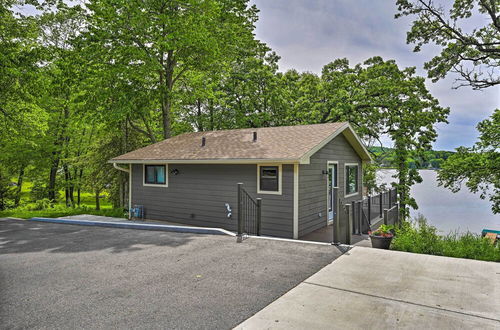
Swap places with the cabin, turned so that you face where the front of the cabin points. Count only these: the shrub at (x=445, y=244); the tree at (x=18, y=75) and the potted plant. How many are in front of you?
2

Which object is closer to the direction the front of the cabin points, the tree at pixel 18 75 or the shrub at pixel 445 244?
the shrub

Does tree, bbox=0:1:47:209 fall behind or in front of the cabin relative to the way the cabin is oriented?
behind

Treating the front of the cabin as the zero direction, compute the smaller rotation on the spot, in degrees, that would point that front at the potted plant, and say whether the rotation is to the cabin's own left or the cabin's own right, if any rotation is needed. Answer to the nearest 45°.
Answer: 0° — it already faces it

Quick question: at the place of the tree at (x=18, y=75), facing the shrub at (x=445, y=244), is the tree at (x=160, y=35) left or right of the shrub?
left

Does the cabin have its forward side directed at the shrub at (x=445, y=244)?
yes

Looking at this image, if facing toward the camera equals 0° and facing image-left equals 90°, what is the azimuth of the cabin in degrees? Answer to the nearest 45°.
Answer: approximately 315°

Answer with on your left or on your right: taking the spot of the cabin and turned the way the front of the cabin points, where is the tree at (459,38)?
on your left

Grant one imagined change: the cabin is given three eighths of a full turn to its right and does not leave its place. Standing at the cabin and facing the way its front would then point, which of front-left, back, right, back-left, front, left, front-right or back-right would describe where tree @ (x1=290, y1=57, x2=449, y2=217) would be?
back-right
